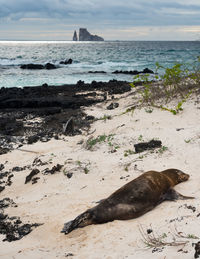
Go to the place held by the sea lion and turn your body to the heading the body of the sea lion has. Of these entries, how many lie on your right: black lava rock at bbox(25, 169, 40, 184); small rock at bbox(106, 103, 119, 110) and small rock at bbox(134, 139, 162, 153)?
0

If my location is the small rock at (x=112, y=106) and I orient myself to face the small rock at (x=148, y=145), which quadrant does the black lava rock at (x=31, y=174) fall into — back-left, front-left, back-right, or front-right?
front-right

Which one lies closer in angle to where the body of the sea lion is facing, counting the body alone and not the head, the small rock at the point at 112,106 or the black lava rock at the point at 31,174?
the small rock

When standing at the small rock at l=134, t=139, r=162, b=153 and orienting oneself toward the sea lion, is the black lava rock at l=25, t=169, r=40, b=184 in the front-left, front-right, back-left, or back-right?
front-right

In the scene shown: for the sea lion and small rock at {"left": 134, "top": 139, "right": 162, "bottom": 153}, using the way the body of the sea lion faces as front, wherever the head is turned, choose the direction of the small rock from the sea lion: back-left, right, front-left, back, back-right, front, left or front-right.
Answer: front-left

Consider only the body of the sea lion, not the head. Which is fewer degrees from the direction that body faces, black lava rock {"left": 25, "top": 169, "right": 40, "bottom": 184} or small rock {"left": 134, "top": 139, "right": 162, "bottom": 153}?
the small rock

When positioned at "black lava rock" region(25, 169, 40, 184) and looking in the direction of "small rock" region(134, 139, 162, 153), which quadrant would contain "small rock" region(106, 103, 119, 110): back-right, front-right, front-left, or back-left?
front-left

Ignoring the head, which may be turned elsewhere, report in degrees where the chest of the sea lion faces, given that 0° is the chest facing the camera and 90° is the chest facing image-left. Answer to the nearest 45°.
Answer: approximately 225°

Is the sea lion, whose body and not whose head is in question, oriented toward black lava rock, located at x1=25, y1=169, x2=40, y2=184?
no

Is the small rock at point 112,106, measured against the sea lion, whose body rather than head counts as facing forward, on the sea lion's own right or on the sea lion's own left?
on the sea lion's own left
